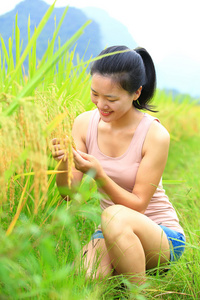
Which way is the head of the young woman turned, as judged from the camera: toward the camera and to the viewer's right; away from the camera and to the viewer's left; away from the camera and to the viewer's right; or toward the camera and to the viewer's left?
toward the camera and to the viewer's left

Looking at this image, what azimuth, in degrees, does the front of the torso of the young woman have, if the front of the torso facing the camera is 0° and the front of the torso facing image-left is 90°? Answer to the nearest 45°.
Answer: approximately 45°
